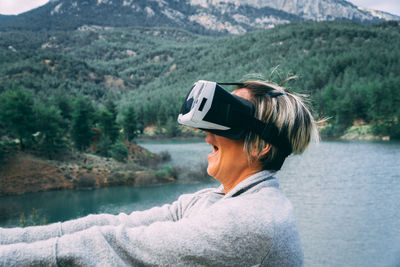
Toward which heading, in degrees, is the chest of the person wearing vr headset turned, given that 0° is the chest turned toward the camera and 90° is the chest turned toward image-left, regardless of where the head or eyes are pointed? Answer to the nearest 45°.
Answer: approximately 90°
